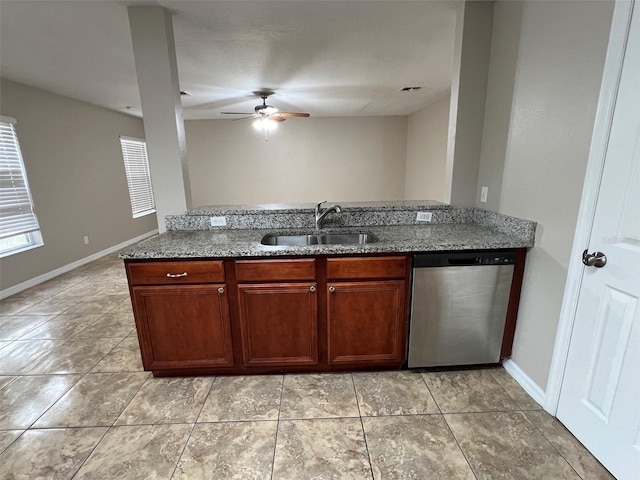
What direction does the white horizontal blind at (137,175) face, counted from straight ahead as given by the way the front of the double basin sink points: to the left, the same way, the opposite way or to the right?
to the left

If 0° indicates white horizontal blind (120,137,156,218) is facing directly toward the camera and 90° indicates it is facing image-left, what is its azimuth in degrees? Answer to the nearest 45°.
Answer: approximately 315°

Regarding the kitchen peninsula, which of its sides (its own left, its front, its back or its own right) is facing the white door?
left

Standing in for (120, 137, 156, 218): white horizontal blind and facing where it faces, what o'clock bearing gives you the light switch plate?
The light switch plate is roughly at 1 o'clock from the white horizontal blind.

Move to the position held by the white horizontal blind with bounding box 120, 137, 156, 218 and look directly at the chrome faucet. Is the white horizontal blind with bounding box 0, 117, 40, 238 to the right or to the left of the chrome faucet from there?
right

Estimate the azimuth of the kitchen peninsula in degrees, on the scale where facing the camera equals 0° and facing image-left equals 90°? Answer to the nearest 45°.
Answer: approximately 0°

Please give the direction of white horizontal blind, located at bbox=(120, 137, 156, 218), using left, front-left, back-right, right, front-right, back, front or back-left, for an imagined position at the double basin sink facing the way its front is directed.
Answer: back-right

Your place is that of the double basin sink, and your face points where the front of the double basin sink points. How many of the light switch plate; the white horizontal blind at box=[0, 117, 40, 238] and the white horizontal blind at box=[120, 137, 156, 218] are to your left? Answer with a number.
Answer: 1

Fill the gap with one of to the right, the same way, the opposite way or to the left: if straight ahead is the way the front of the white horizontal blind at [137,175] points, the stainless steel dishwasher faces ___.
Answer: to the right

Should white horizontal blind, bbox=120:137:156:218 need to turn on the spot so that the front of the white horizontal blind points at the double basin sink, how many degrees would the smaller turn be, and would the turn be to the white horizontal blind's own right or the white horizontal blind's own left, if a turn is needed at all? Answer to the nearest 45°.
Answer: approximately 45° to the white horizontal blind's own right

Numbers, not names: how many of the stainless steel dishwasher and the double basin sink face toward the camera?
2

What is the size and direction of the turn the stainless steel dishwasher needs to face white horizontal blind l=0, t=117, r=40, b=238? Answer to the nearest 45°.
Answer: approximately 90° to its right

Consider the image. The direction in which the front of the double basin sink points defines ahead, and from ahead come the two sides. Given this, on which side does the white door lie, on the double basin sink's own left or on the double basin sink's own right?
on the double basin sink's own left
